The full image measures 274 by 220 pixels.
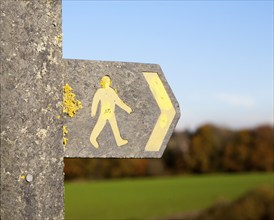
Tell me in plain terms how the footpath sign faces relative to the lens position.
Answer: facing the viewer
